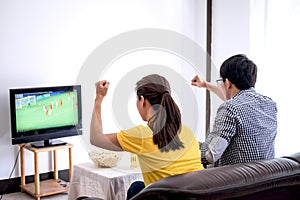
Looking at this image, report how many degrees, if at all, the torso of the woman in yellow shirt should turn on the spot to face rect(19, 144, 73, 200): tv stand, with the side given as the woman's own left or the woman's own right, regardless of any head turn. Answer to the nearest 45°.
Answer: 0° — they already face it

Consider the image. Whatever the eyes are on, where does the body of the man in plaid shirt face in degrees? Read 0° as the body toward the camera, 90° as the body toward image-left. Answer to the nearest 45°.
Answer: approximately 135°

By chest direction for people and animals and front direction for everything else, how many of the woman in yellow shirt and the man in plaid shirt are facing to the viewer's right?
0

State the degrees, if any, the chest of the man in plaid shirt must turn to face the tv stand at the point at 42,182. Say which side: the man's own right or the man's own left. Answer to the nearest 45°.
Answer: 0° — they already face it

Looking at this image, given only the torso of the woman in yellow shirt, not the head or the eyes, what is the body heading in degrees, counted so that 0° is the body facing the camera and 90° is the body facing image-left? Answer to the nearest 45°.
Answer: approximately 135°

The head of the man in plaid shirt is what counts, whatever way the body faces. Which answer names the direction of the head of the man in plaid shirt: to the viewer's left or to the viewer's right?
to the viewer's left

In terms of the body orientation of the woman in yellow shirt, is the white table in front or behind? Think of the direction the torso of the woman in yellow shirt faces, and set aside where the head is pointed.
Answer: in front

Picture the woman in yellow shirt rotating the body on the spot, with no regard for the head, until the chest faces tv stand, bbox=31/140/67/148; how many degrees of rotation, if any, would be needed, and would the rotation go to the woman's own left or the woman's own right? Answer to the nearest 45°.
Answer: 0° — they already face it

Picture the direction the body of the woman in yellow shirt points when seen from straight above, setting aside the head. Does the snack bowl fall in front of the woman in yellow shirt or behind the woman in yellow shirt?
in front
